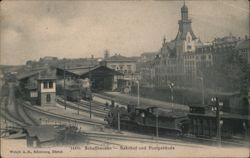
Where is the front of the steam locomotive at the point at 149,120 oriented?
to the viewer's left

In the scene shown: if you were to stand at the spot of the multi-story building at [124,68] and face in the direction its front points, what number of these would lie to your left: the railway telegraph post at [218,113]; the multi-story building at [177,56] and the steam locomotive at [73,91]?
2

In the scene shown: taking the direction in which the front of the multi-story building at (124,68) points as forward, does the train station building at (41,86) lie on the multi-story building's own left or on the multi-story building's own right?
on the multi-story building's own right

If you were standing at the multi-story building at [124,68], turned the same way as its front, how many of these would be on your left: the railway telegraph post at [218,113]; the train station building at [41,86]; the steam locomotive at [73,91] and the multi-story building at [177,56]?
2

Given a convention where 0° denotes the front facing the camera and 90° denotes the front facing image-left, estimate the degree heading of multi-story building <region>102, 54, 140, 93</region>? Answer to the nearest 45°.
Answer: approximately 0°

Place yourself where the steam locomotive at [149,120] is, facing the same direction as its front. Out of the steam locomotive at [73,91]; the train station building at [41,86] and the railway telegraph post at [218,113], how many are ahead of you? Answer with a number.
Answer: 2

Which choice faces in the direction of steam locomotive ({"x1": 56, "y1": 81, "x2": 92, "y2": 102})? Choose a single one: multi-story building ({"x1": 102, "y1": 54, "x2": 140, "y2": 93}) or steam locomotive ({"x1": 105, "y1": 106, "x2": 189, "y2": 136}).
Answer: the steam locomotive ({"x1": 105, "y1": 106, "x2": 189, "y2": 136})
